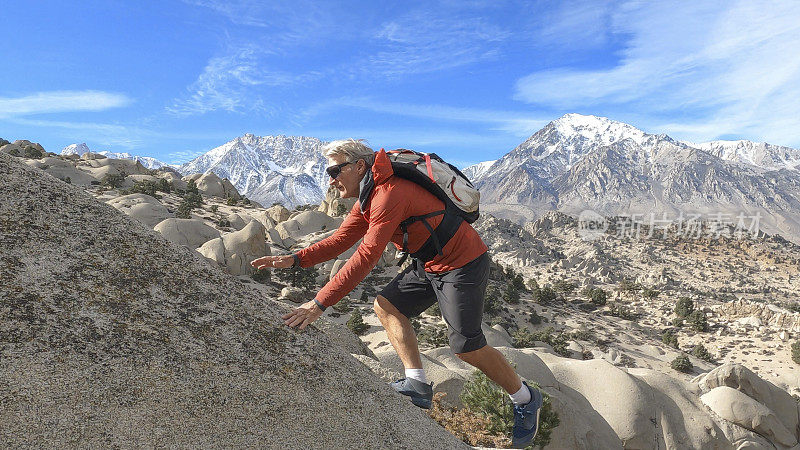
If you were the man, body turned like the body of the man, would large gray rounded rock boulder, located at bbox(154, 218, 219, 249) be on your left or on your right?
on your right

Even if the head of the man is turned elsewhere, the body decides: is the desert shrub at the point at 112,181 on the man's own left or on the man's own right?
on the man's own right

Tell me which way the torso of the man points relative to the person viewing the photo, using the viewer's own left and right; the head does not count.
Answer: facing to the left of the viewer

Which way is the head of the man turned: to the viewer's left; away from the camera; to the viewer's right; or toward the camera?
to the viewer's left

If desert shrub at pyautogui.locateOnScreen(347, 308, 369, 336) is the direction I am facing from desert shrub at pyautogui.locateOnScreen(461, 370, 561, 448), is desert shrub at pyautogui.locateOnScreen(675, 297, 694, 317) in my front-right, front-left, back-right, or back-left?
front-right

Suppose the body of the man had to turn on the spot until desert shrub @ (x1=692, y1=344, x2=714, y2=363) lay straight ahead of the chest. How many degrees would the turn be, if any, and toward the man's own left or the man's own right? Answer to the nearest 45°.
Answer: approximately 135° to the man's own right

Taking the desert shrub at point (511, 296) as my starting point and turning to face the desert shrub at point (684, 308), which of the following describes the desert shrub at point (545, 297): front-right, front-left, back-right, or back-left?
front-left

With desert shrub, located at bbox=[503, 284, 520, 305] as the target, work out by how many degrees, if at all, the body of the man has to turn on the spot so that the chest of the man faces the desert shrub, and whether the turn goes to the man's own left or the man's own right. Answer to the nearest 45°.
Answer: approximately 90° to the man's own right

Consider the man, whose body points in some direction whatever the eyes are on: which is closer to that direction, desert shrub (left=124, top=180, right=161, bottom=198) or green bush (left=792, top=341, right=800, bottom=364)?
the desert shrub

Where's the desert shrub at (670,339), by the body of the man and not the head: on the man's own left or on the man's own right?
on the man's own right
